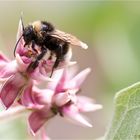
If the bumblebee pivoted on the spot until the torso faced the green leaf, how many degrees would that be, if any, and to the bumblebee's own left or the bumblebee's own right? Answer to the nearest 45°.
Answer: approximately 135° to the bumblebee's own left

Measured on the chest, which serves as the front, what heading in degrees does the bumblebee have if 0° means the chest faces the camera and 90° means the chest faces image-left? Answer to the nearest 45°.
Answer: approximately 90°
